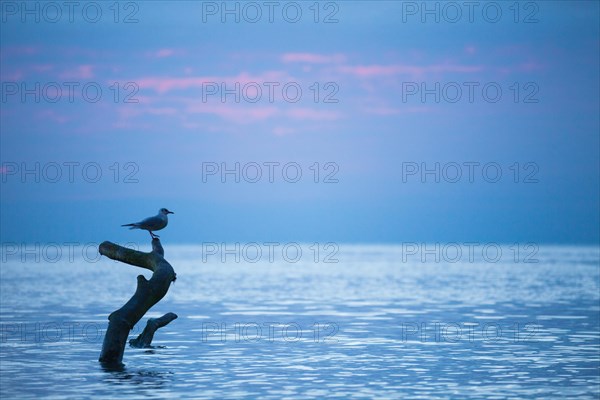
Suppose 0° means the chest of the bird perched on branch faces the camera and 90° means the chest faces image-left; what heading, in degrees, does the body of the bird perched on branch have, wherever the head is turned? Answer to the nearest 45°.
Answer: approximately 270°
